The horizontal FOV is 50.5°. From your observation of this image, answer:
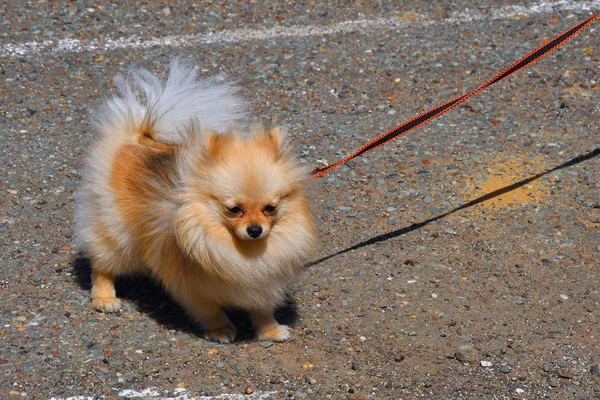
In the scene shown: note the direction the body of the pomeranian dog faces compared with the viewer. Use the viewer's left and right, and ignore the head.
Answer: facing the viewer and to the right of the viewer

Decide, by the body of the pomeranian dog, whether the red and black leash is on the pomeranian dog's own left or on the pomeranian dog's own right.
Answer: on the pomeranian dog's own left
